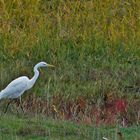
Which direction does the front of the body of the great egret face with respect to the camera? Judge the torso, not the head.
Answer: to the viewer's right
